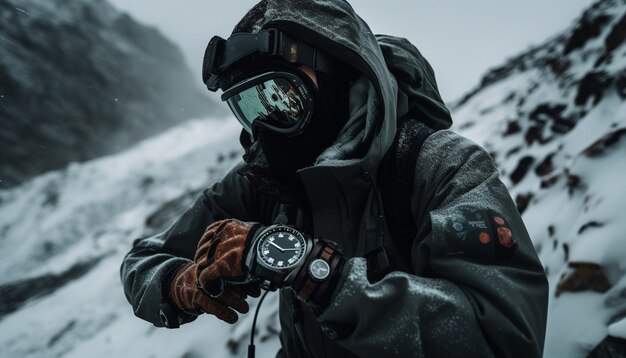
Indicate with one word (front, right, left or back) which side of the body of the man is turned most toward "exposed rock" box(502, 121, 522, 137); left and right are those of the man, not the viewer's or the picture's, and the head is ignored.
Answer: back

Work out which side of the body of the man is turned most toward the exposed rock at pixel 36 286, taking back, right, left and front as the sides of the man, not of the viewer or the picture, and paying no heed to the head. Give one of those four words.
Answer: right

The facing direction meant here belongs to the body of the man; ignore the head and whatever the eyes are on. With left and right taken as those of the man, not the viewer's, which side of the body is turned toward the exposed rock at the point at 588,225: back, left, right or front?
back

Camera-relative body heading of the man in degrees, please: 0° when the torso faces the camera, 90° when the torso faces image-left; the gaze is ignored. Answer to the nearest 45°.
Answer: approximately 45°

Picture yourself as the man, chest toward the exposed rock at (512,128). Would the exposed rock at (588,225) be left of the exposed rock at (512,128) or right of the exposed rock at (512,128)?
right

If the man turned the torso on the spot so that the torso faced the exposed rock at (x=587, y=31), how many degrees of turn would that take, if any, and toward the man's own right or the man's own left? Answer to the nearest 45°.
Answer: approximately 180°
